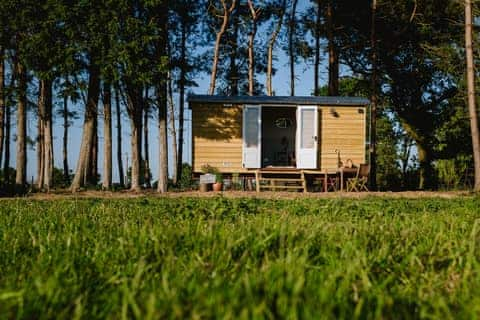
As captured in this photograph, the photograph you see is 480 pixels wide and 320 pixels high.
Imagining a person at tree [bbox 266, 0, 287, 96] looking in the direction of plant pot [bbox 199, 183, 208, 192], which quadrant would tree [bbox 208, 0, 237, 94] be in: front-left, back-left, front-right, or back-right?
front-right

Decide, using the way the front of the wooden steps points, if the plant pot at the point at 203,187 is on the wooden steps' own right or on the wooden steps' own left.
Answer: on the wooden steps' own right

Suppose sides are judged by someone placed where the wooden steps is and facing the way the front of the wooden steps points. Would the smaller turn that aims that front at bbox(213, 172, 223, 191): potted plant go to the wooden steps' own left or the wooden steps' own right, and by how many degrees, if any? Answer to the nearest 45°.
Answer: approximately 45° to the wooden steps' own right

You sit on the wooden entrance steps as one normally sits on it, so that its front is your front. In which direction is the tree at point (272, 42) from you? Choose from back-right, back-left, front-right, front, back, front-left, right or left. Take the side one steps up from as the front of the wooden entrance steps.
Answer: back

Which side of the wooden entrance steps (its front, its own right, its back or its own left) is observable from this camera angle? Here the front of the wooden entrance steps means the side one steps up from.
front

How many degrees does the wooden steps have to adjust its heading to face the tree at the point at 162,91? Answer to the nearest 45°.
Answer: approximately 90° to its right

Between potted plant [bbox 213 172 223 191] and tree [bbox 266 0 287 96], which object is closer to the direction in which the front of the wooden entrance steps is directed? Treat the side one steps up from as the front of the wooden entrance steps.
the potted plant

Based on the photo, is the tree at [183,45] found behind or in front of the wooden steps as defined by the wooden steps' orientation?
behind
